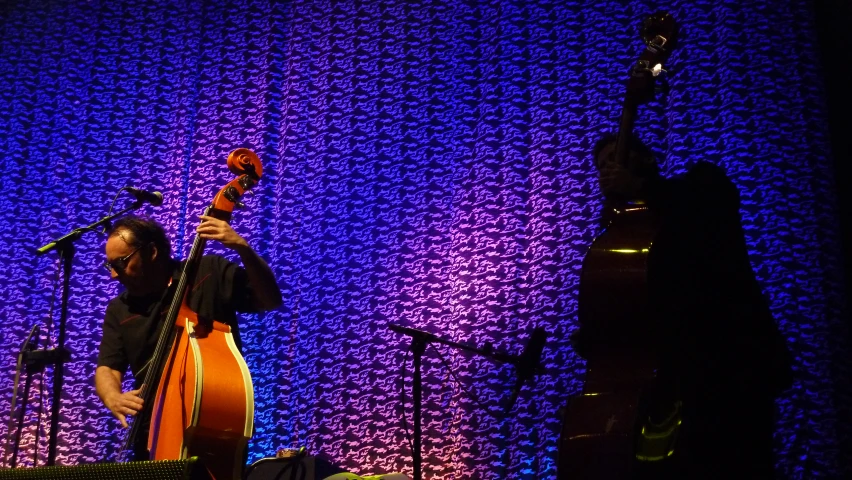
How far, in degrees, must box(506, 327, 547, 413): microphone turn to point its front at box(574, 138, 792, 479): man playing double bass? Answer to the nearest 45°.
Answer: approximately 45° to its right

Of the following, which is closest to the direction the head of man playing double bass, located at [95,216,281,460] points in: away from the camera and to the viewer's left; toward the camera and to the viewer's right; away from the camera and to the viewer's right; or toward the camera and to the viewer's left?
toward the camera and to the viewer's left

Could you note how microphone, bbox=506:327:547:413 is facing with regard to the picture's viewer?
facing to the right of the viewer

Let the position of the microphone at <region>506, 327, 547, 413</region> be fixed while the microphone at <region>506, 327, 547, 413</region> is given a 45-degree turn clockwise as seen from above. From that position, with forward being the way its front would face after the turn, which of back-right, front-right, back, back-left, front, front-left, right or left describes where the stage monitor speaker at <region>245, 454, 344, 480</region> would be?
back-right

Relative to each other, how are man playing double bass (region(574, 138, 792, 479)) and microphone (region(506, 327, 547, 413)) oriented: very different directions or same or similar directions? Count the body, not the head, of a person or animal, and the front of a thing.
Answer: very different directions
